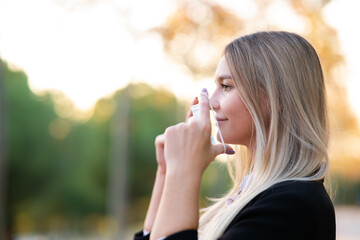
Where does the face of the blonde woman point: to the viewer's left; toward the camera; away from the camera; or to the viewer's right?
to the viewer's left

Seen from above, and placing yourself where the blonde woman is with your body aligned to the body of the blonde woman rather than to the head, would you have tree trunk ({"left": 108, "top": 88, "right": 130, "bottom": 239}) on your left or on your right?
on your right

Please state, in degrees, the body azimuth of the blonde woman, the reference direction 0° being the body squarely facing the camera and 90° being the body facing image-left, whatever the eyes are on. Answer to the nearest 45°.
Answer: approximately 90°
